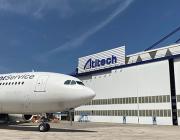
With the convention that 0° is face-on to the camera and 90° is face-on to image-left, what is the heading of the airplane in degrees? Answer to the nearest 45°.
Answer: approximately 270°
